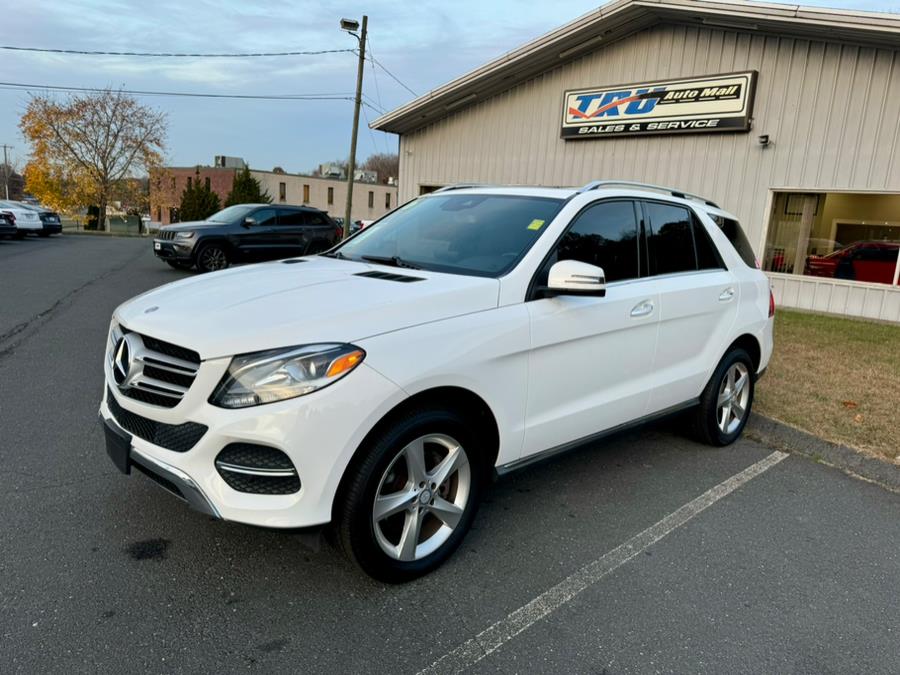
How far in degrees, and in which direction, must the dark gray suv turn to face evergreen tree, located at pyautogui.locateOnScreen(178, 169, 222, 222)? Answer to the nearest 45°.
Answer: approximately 135° to its right

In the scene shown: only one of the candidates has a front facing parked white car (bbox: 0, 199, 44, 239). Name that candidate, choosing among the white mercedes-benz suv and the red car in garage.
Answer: the red car in garage

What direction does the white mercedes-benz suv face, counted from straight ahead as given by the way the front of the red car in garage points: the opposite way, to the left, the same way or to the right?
to the left

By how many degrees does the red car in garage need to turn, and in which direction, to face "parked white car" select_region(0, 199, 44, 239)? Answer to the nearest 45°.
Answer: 0° — it already faces it

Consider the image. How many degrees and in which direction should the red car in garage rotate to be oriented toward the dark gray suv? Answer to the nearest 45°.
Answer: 0° — it already faces it

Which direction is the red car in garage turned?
to the viewer's left

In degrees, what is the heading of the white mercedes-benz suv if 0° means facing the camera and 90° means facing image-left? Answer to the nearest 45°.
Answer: approximately 45°

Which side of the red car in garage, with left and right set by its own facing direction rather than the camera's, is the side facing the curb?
left
